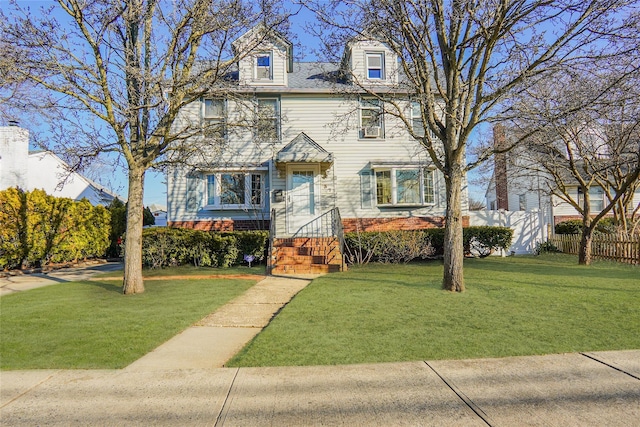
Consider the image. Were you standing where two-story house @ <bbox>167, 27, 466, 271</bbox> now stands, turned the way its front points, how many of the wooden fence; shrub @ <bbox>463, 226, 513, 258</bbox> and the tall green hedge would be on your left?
2

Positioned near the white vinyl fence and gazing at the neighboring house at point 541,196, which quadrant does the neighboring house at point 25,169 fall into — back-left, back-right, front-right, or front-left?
back-left

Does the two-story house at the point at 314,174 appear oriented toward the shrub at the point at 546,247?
no

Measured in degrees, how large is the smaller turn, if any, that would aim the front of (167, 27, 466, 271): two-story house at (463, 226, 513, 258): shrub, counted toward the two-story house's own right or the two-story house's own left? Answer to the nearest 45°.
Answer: approximately 90° to the two-story house's own left

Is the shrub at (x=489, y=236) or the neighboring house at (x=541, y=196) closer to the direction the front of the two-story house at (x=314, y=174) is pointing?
the shrub

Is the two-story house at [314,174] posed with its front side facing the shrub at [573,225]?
no

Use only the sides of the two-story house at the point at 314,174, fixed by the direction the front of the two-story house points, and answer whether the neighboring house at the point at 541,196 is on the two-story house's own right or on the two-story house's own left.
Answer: on the two-story house's own left

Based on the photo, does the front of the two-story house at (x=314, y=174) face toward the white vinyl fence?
no

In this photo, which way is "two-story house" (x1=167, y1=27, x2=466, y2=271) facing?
toward the camera

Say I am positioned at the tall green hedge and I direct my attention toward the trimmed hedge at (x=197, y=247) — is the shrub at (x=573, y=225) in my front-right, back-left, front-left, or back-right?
front-left

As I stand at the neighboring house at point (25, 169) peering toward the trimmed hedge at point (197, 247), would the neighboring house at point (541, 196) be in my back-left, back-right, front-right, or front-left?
front-left

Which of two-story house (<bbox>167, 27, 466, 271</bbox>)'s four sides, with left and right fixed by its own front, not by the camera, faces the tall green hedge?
right
